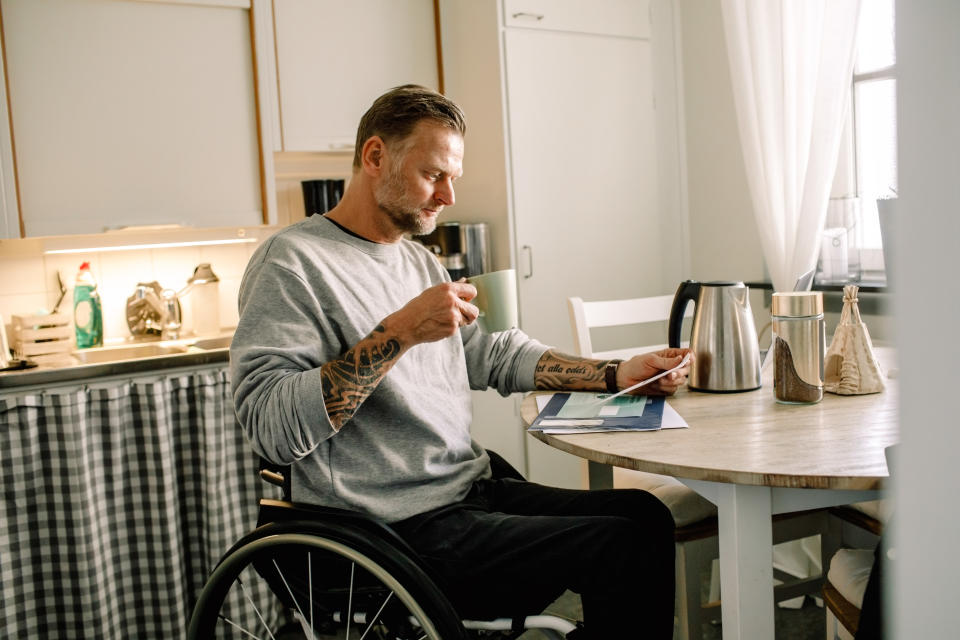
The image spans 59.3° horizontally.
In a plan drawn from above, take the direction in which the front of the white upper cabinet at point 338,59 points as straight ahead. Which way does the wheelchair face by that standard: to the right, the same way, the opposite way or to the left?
to the left

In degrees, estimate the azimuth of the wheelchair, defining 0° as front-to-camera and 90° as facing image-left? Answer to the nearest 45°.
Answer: approximately 270°

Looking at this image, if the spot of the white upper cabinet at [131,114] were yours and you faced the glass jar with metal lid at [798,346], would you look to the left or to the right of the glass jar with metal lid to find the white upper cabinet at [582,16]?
left

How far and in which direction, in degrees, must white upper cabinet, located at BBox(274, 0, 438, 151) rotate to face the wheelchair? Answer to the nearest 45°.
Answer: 0° — it already faces it

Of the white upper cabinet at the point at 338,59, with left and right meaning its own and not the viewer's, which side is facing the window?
left

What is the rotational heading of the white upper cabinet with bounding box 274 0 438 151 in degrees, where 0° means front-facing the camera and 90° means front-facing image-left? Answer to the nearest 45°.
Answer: approximately 0°

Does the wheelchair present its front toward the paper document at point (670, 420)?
yes

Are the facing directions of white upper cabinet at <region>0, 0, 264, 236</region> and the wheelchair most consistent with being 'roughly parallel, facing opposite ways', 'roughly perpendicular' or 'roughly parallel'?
roughly perpendicular
